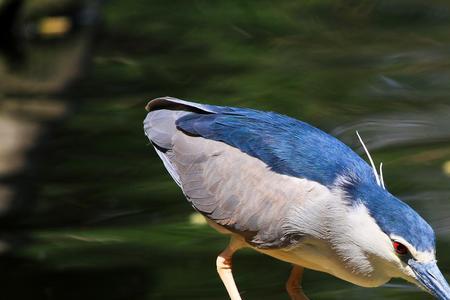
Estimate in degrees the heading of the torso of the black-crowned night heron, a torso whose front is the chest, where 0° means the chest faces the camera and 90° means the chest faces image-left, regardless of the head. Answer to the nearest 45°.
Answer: approximately 270°
